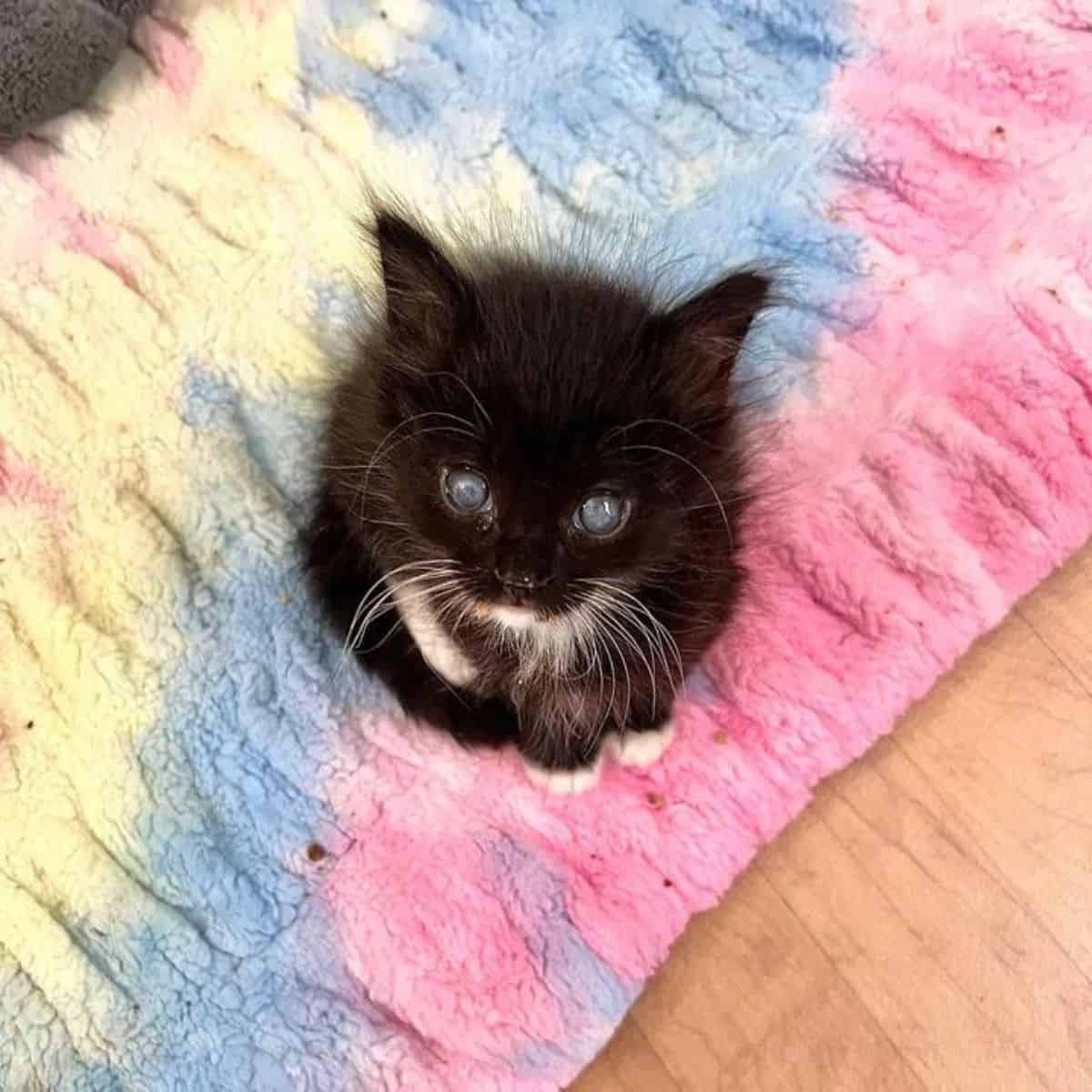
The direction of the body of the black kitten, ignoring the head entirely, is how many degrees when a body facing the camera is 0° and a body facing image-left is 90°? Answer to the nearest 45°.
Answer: approximately 0°

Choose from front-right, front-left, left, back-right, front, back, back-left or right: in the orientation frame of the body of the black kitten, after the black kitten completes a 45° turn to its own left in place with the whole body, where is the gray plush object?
back
